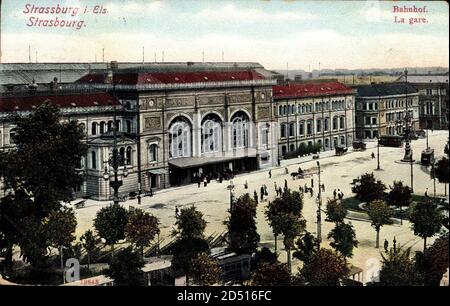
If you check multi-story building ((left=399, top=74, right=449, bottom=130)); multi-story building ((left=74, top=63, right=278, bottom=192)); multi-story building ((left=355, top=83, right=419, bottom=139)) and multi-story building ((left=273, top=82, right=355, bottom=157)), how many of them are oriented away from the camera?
0

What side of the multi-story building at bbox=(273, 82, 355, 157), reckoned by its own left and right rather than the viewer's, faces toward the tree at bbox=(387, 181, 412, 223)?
front

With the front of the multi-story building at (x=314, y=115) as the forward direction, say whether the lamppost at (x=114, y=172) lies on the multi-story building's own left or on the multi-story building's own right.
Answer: on the multi-story building's own right

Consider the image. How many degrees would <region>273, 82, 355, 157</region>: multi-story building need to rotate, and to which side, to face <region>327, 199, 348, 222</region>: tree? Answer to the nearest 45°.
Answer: approximately 45° to its right

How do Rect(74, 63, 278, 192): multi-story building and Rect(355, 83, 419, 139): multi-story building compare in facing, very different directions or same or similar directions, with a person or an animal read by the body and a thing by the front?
same or similar directions

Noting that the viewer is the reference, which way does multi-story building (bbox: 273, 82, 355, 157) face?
facing the viewer and to the right of the viewer

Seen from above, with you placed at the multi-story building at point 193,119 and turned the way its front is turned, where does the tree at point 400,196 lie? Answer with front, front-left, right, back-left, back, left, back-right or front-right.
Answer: front

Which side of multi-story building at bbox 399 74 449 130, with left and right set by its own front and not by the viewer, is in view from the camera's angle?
front

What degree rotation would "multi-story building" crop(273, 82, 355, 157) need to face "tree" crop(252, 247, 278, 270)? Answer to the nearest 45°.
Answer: approximately 45° to its right
